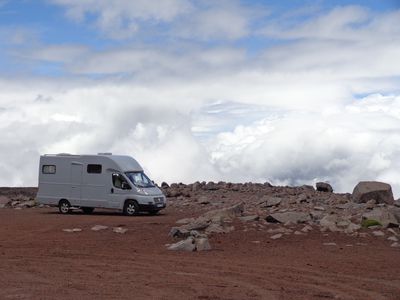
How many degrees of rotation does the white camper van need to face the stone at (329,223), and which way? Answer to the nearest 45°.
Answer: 0° — it already faces it

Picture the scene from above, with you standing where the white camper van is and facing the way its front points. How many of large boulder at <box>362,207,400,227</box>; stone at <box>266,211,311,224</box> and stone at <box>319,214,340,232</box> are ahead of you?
3

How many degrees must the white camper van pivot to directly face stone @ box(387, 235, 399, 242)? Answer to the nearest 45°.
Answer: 0° — it already faces it

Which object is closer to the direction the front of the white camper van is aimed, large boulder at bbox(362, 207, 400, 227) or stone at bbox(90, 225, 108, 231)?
the large boulder

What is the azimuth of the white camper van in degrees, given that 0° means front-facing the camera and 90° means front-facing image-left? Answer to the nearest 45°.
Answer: approximately 315°

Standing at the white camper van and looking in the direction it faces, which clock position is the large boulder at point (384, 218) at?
The large boulder is roughly at 12 o'clock from the white camper van.

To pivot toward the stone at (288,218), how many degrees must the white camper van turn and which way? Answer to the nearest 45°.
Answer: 0° — it already faces it

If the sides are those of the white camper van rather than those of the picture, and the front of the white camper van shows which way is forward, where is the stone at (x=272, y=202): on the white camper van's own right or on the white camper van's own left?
on the white camper van's own left
